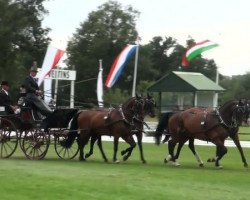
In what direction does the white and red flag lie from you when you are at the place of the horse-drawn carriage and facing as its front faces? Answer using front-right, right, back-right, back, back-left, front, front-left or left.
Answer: left

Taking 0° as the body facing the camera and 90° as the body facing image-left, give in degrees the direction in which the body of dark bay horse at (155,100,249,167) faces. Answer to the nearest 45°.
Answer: approximately 270°

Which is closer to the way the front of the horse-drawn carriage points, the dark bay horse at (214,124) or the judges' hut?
the dark bay horse

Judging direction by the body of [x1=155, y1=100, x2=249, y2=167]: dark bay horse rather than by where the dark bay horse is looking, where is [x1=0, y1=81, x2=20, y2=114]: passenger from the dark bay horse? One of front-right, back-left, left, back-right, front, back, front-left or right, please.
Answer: back

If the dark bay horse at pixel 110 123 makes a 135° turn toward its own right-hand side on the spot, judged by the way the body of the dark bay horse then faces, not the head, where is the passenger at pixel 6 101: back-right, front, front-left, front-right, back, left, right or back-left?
front-right

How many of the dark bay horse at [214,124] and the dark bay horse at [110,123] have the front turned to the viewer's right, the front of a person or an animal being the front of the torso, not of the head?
2

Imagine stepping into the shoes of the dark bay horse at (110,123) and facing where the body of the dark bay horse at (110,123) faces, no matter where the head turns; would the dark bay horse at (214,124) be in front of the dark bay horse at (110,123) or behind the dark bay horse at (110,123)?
in front

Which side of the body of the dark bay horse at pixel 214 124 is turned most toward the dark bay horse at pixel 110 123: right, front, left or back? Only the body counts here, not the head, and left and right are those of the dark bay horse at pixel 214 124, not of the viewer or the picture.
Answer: back

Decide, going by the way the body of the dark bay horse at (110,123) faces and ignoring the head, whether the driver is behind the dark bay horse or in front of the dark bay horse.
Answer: behind

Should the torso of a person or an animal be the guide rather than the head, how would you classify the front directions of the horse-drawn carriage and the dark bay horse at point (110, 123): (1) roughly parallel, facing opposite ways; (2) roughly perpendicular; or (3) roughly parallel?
roughly parallel

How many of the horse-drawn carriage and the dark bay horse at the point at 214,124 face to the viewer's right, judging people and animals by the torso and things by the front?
2

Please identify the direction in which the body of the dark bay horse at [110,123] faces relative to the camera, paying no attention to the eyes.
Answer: to the viewer's right

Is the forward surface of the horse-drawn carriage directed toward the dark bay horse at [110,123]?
yes

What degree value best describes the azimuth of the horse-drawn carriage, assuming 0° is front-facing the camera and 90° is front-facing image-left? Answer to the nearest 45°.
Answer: approximately 270°

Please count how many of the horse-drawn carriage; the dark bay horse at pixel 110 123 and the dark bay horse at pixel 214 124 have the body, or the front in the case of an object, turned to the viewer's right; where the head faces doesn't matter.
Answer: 3

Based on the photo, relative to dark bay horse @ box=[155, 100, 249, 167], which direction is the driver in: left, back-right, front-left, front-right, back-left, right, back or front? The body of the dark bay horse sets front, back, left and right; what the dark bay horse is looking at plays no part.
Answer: back

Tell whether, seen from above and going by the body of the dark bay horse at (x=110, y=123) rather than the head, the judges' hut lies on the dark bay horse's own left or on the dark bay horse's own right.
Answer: on the dark bay horse's own left
